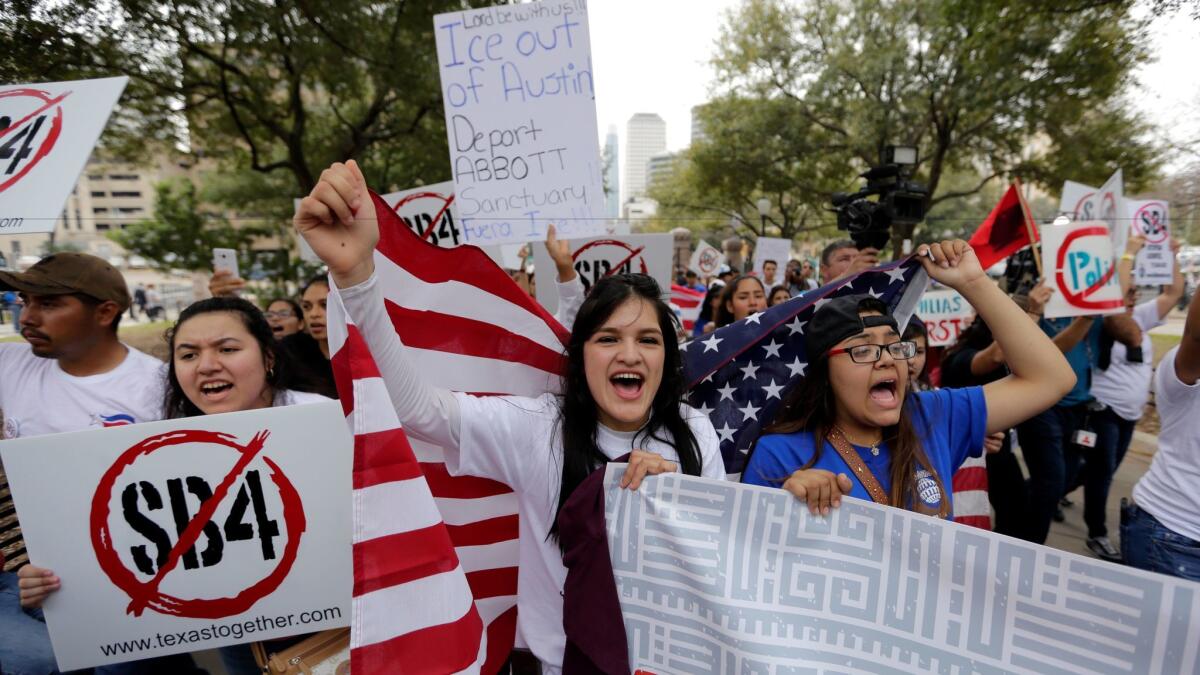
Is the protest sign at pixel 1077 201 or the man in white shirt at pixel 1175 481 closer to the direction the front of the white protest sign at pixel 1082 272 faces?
the man in white shirt

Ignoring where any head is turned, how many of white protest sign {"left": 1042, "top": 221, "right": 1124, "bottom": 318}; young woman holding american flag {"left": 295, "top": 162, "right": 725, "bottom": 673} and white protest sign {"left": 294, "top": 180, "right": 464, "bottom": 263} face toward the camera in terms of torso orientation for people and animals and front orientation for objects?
3

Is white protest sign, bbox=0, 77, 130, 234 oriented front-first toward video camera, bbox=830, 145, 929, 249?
no

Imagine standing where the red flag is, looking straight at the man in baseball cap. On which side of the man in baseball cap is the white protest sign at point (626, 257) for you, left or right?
right

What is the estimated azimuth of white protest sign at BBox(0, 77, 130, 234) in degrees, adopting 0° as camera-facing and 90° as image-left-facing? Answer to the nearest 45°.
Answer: approximately 0°

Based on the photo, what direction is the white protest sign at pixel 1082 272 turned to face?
toward the camera

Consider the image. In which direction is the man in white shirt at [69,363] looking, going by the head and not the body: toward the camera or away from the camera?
toward the camera

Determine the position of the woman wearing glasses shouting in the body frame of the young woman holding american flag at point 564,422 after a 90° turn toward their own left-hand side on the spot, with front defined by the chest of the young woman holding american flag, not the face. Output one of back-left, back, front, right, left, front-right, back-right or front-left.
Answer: front

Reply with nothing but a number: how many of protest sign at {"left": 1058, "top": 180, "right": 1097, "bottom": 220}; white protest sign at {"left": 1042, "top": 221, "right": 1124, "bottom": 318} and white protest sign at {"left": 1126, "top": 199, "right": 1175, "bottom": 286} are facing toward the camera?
3

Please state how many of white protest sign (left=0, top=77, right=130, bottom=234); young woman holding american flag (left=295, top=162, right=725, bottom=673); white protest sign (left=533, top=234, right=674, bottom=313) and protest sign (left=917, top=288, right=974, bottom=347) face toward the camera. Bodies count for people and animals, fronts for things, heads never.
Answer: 4

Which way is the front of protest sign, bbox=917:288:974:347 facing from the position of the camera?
facing the viewer

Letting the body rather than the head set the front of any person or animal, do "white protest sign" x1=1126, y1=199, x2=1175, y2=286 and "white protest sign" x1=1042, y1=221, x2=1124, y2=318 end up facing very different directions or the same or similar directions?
same or similar directions
